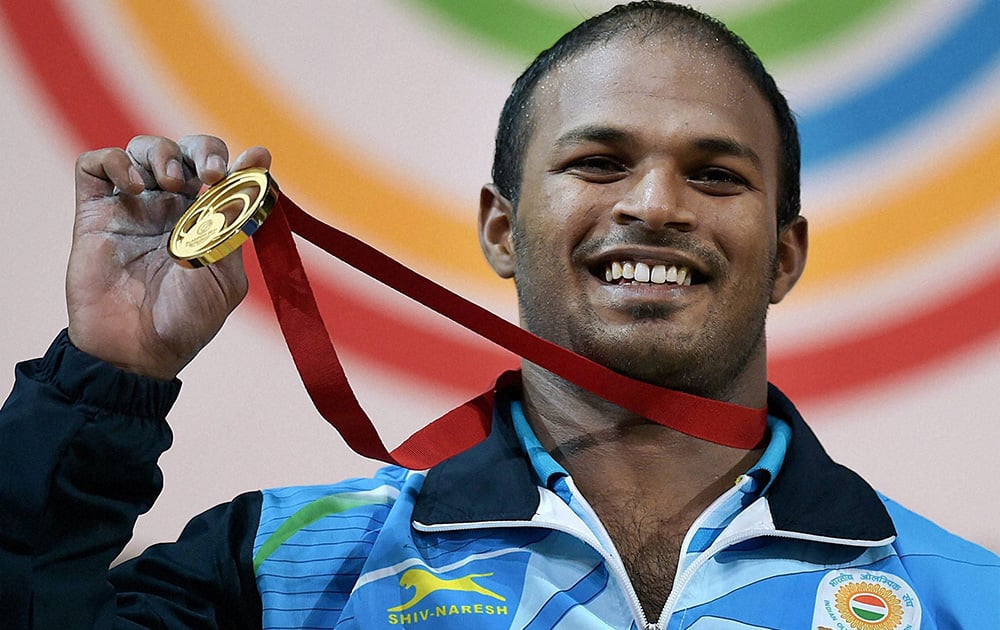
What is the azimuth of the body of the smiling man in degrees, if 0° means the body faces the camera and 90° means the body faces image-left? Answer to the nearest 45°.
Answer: approximately 0°
